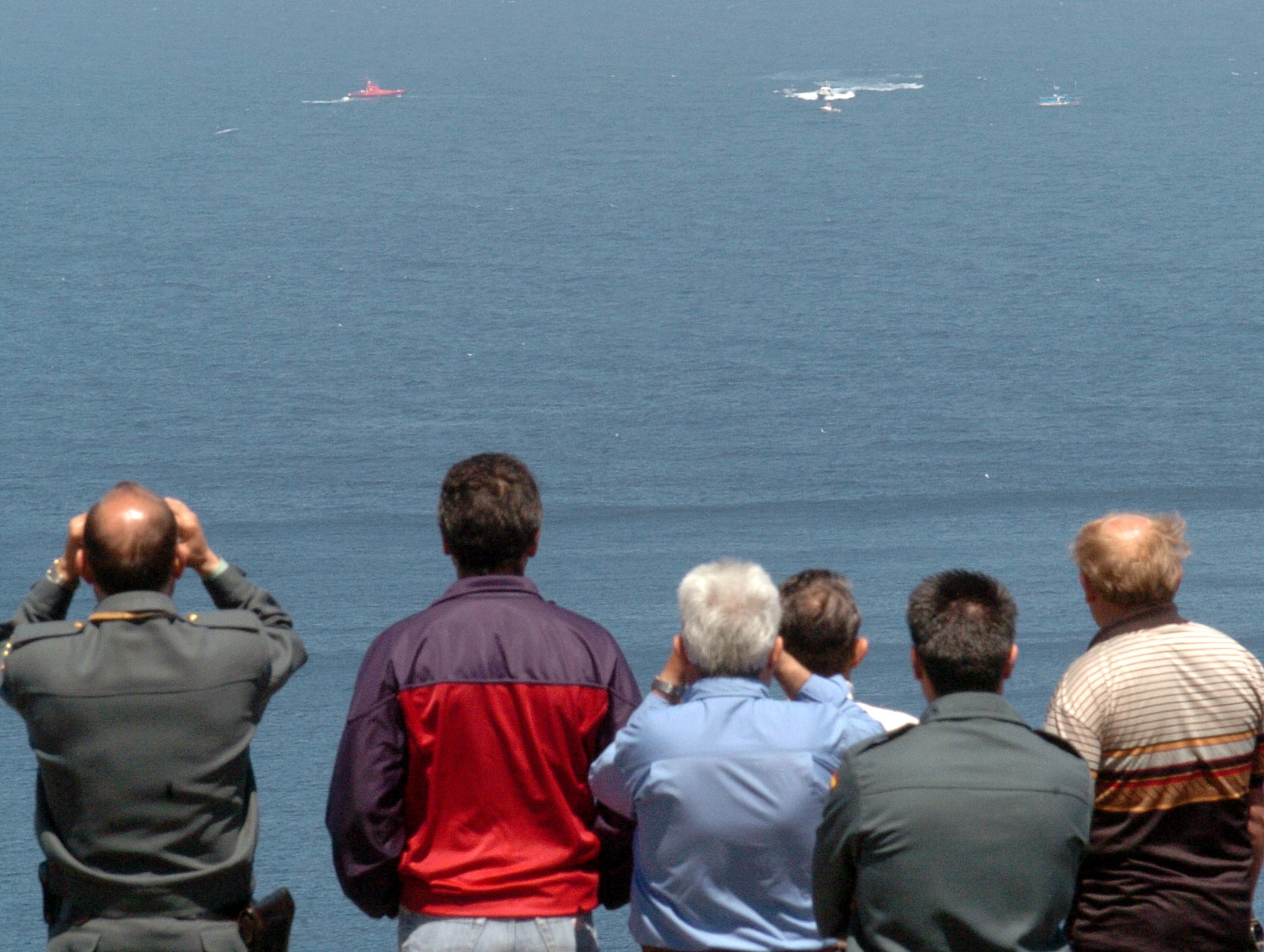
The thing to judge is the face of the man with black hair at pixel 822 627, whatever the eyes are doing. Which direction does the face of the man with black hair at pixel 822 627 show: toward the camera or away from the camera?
away from the camera

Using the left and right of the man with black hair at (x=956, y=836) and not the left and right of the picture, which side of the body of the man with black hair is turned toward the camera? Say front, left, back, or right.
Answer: back

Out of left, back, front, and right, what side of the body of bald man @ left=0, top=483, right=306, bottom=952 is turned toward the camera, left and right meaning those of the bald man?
back

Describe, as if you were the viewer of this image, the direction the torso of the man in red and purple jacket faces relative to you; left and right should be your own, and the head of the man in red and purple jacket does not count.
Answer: facing away from the viewer

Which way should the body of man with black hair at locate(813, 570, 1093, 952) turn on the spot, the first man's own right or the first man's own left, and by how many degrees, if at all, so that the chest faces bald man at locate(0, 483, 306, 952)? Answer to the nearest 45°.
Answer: approximately 90° to the first man's own left

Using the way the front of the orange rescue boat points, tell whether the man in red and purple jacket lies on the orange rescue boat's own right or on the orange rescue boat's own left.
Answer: on the orange rescue boat's own right

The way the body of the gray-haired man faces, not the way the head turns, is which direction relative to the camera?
away from the camera

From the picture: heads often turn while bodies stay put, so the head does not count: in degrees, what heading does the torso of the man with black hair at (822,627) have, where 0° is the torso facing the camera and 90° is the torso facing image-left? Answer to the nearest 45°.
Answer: approximately 180°

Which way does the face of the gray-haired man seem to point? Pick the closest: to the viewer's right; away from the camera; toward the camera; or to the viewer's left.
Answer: away from the camera

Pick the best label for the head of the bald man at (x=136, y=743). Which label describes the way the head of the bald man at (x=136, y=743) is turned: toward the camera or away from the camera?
away from the camera

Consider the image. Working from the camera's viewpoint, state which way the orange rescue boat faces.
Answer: facing to the right of the viewer

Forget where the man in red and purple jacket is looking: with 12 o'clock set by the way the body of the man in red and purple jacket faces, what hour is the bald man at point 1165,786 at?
The bald man is roughly at 3 o'clock from the man in red and purple jacket.
